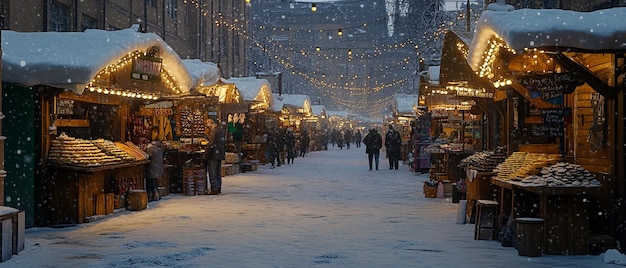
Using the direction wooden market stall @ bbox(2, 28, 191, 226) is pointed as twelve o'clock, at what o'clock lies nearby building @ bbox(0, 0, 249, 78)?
The nearby building is roughly at 8 o'clock from the wooden market stall.

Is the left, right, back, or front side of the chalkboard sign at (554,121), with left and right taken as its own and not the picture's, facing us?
front

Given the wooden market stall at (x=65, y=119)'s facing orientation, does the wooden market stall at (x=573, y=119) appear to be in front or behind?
in front

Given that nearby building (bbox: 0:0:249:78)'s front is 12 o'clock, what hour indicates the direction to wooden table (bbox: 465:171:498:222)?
The wooden table is roughly at 1 o'clock from the nearby building.

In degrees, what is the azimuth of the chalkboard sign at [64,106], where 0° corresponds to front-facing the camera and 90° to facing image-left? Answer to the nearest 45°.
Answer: approximately 0°

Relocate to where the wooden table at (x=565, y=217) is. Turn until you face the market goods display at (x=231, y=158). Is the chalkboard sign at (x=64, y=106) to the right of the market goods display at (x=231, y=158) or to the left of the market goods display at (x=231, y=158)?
left

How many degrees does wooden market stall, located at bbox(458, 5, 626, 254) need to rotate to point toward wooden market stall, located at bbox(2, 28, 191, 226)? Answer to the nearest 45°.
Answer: approximately 45° to its right

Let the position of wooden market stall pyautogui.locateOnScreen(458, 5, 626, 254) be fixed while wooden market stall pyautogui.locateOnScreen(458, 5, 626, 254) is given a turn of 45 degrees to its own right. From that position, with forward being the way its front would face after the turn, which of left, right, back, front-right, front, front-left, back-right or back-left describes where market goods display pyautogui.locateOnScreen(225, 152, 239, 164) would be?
front-right

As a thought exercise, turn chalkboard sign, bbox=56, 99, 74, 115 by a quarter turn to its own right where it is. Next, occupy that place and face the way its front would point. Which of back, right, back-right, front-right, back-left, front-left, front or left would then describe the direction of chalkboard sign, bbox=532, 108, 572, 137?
back-left

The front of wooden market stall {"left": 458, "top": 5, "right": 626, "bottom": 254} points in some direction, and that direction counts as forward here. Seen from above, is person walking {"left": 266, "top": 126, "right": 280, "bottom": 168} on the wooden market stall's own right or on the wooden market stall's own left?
on the wooden market stall's own right

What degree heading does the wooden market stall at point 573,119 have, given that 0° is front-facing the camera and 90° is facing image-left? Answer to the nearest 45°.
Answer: approximately 45°

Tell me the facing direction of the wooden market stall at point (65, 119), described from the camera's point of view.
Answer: facing the viewer and to the right of the viewer
